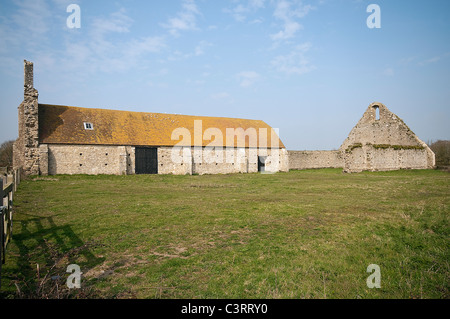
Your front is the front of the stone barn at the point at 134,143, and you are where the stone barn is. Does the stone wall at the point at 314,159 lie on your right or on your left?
on your left

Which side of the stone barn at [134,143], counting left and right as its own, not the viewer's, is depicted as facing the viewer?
front

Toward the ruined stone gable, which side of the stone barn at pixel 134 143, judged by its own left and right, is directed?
left
